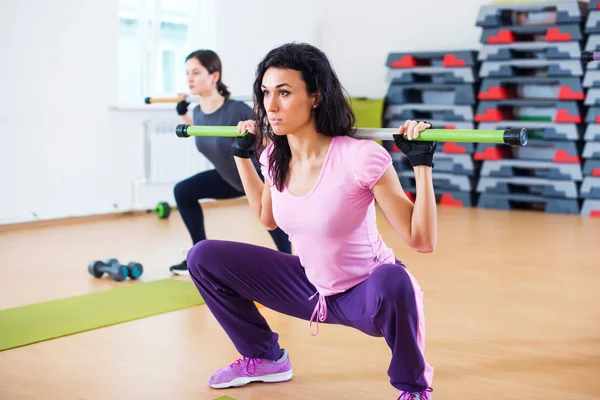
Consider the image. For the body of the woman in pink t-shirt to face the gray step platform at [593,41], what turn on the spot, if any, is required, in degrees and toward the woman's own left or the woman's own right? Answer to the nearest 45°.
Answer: approximately 180°

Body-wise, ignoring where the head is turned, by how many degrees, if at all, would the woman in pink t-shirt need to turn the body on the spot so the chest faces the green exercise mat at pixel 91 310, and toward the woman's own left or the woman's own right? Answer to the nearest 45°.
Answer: approximately 90° to the woman's own right

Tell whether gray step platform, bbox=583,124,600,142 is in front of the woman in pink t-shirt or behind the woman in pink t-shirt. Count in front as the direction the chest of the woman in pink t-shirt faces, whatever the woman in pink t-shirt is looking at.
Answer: behind

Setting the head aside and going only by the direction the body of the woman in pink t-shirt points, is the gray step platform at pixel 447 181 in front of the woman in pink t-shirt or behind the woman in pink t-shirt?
behind

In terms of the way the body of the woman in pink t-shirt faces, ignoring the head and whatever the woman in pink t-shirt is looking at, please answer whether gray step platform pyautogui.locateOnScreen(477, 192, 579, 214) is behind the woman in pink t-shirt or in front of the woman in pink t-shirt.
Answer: behind

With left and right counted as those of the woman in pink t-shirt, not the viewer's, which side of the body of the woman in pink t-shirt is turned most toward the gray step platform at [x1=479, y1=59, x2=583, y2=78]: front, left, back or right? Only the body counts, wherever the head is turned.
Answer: back

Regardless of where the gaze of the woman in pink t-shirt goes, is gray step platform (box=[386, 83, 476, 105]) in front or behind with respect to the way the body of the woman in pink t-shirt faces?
behind

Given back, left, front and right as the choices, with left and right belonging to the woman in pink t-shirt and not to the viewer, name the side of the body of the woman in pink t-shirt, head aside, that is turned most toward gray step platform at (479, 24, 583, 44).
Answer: back

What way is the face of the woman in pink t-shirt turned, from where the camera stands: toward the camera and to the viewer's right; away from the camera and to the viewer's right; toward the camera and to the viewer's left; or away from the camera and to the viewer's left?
toward the camera and to the viewer's left

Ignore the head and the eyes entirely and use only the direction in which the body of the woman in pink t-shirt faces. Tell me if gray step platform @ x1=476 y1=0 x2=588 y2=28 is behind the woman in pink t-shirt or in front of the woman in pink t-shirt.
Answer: behind

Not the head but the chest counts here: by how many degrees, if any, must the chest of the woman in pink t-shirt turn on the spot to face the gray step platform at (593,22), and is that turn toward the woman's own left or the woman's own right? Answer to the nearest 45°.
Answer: approximately 180°

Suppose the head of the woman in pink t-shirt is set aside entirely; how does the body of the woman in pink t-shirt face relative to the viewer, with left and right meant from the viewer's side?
facing the viewer and to the left of the viewer

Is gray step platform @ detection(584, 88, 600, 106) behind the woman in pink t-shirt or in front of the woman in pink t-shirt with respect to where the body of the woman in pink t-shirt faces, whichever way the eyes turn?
behind

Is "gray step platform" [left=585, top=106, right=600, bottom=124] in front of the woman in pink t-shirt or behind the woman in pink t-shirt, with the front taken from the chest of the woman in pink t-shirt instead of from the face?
behind
